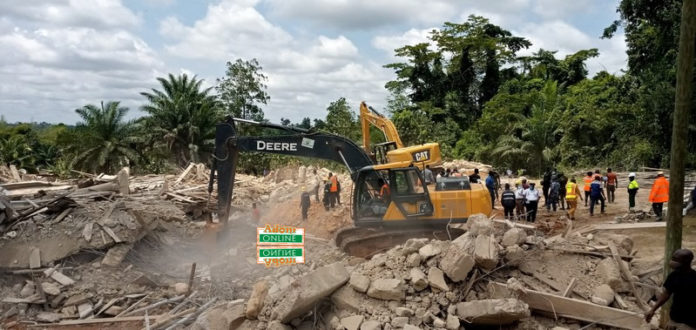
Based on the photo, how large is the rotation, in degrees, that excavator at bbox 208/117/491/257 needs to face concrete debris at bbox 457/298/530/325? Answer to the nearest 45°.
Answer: approximately 90° to its left

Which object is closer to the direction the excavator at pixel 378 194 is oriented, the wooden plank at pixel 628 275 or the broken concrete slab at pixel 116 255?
the broken concrete slab

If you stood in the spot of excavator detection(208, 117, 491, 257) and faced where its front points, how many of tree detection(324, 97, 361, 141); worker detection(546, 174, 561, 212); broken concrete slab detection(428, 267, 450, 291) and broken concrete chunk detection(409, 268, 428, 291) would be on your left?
2

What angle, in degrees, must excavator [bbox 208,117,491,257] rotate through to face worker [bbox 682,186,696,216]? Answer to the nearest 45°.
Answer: approximately 180°

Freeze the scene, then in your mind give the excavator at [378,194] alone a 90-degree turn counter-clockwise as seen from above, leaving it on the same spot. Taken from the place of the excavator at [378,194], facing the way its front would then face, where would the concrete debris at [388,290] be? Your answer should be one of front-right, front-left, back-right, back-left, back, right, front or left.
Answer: front

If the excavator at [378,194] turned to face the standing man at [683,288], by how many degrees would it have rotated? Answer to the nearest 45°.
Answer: approximately 135° to its left

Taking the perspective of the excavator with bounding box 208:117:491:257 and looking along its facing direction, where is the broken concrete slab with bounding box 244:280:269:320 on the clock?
The broken concrete slab is roughly at 10 o'clock from the excavator.

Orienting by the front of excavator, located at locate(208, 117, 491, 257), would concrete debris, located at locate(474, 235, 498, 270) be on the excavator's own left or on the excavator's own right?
on the excavator's own left

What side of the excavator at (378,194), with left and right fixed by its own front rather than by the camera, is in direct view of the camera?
left

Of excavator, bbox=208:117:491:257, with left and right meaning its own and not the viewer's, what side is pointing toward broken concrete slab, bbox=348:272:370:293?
left

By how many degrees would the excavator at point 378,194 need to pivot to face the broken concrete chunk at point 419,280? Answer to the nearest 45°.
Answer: approximately 90° to its left

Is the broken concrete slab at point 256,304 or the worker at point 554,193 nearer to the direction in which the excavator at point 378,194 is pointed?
the broken concrete slab

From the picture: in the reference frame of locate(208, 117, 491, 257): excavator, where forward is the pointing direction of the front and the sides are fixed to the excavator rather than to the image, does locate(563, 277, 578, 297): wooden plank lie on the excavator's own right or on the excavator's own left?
on the excavator's own left

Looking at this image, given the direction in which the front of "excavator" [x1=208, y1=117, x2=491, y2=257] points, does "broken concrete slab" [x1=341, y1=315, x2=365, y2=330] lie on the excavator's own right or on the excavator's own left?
on the excavator's own left

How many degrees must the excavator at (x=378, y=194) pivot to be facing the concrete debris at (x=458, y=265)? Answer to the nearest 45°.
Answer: approximately 90° to its left
